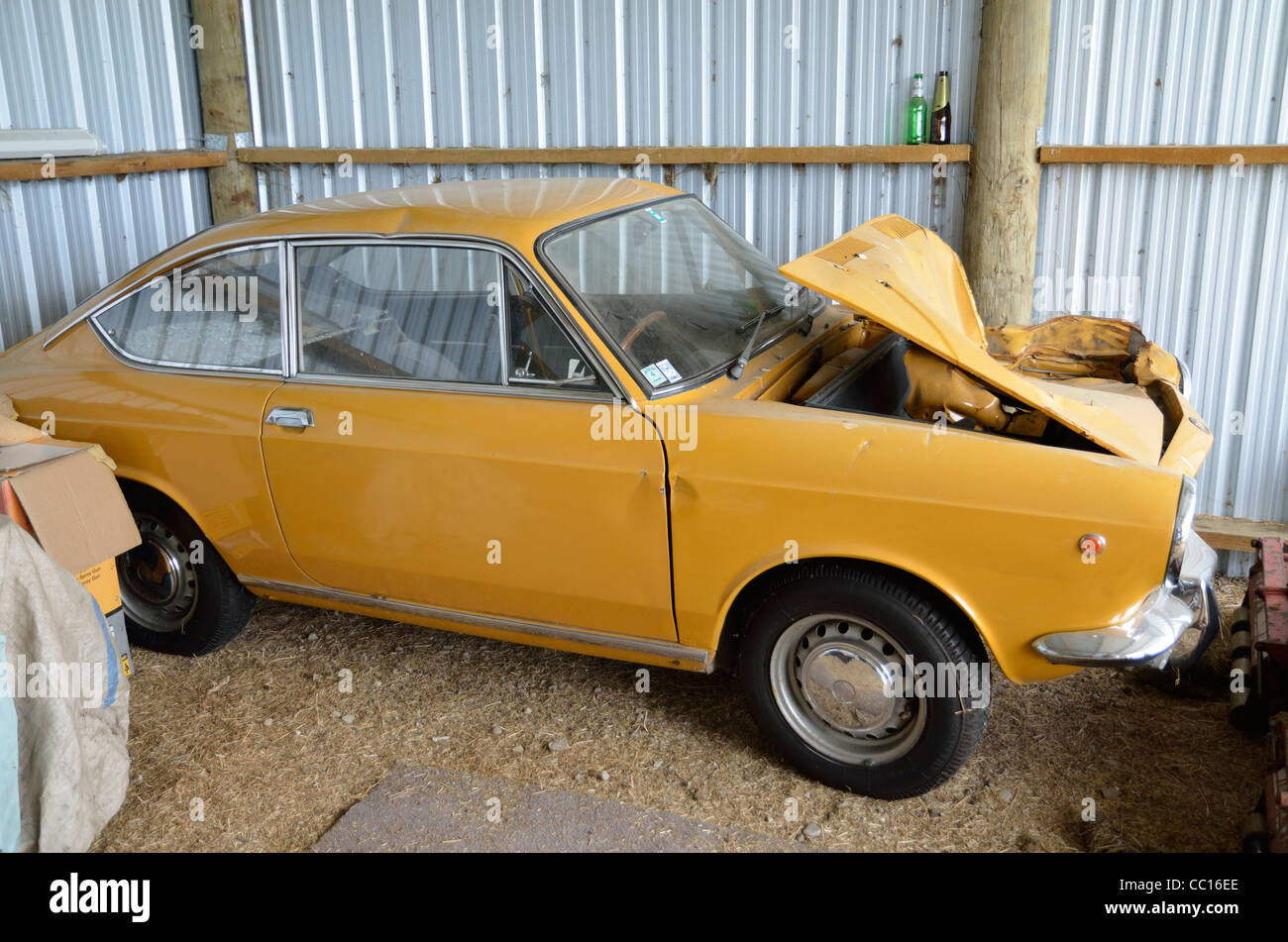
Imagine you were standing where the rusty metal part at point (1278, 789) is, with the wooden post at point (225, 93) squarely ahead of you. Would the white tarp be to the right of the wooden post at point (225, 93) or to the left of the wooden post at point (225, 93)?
left

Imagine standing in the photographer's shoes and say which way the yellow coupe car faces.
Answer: facing the viewer and to the right of the viewer

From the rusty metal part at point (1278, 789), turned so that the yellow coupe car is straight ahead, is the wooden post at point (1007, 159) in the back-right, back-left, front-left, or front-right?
front-right

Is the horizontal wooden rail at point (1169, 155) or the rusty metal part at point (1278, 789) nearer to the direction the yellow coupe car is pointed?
the rusty metal part

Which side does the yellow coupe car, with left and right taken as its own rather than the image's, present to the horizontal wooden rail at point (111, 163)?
back

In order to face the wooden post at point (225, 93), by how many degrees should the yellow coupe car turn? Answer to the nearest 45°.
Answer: approximately 180°

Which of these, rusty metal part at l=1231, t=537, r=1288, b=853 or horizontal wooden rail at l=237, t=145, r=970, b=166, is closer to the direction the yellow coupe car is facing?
the rusty metal part

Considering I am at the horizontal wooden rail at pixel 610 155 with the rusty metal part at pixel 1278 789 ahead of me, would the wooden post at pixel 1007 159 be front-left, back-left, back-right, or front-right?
front-left

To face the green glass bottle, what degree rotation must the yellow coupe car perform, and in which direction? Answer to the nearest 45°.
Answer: approximately 90° to its left

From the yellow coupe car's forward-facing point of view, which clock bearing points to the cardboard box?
The cardboard box is roughly at 5 o'clock from the yellow coupe car.

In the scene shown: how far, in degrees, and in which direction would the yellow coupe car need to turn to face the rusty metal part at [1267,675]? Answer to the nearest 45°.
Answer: approximately 45° to its left

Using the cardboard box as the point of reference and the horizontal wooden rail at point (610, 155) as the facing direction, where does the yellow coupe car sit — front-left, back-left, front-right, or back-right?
front-right
